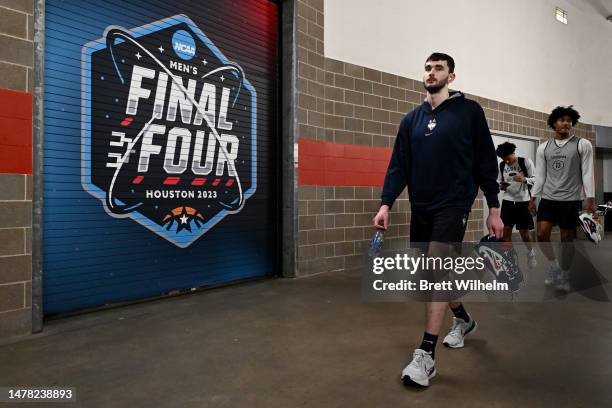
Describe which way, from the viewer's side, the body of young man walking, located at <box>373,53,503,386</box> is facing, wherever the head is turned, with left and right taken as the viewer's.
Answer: facing the viewer and to the left of the viewer

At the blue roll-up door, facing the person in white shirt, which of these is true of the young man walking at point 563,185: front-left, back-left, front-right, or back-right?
front-right

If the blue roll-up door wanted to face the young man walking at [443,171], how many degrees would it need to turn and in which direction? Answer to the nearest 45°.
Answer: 0° — it already faces them

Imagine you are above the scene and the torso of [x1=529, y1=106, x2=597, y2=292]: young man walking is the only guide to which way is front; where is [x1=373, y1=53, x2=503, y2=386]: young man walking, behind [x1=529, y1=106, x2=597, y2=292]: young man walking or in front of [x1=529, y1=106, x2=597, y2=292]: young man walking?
in front

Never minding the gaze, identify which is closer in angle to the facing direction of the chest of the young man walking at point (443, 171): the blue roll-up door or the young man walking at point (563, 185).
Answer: the blue roll-up door

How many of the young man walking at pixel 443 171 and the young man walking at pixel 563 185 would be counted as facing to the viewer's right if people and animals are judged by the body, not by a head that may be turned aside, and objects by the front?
0

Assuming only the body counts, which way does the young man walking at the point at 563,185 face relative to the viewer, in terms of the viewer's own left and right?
facing the viewer

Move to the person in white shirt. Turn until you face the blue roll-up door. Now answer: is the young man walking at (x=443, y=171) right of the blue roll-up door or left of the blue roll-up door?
left

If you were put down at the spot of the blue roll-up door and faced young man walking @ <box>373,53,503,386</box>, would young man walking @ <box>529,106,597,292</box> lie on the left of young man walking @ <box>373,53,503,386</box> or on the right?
left

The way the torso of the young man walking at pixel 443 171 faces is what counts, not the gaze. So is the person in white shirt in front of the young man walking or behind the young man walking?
behind

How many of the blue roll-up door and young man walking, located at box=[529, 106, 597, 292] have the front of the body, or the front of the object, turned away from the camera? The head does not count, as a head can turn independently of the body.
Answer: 0

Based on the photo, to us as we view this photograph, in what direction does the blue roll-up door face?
facing the viewer and to the right of the viewer

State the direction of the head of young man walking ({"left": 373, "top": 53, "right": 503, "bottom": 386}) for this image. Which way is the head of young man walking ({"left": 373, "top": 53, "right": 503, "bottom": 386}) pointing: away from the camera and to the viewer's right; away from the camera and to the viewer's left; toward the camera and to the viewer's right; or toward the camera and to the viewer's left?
toward the camera and to the viewer's left

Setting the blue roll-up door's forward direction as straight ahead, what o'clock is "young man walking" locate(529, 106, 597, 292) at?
The young man walking is roughly at 11 o'clock from the blue roll-up door.
